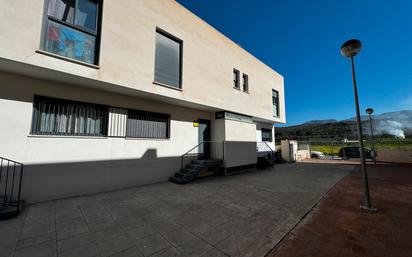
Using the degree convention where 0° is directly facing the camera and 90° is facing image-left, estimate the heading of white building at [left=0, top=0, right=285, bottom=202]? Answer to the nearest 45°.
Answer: approximately 315°

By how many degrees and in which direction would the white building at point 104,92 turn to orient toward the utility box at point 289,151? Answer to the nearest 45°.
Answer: approximately 45° to its left

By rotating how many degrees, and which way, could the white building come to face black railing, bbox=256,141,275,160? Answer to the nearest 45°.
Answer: approximately 90° to its left
